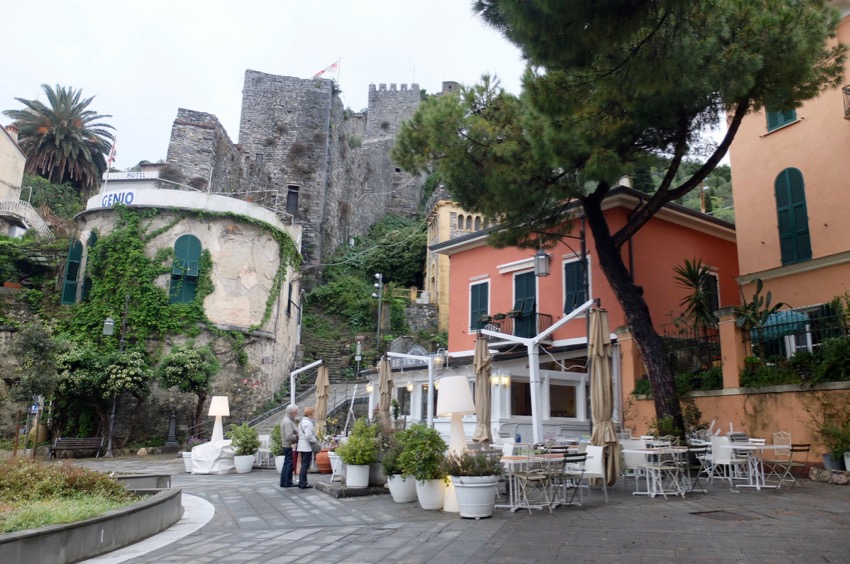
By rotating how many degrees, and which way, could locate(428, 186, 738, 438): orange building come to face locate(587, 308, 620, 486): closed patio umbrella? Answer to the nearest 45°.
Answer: approximately 45° to its left

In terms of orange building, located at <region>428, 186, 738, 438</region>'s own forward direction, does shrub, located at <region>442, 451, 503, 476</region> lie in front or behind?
in front

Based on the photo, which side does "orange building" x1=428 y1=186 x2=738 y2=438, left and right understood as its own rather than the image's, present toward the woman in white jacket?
front

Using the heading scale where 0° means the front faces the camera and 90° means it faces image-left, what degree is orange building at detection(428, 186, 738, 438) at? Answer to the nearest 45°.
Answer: approximately 45°

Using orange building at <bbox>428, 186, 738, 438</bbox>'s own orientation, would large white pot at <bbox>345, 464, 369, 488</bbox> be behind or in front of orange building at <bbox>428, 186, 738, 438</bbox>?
in front

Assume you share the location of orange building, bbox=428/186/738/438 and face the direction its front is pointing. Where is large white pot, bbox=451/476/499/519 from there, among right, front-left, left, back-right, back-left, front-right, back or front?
front-left

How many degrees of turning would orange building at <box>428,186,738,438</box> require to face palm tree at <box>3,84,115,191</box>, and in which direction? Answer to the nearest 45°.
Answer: approximately 45° to its right

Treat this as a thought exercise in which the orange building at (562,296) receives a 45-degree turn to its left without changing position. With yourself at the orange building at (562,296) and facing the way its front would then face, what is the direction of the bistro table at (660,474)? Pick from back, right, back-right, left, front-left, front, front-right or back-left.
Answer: front

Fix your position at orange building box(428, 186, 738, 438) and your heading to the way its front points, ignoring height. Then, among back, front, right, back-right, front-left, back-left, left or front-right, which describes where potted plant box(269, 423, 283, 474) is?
front

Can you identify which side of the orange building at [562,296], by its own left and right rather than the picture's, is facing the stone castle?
right

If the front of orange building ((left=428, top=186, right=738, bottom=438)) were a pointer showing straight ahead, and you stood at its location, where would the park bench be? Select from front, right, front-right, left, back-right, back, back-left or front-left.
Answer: front-right

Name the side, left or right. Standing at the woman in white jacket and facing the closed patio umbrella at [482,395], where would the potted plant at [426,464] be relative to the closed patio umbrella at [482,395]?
right

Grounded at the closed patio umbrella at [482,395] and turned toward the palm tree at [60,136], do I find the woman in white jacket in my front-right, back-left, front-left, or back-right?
front-left

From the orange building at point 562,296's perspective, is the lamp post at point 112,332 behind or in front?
in front
